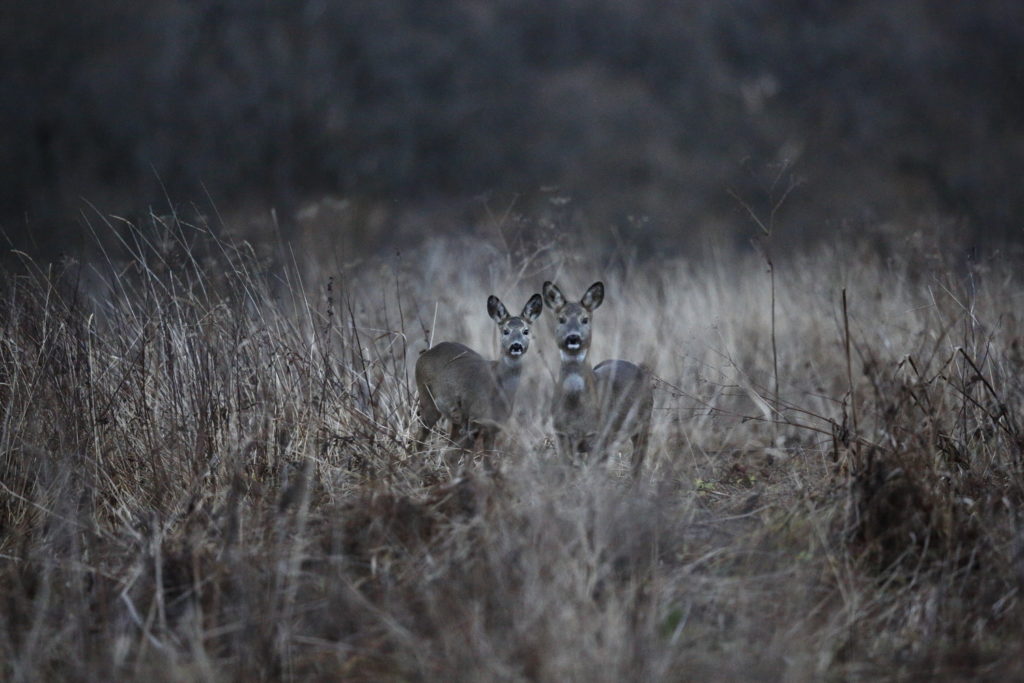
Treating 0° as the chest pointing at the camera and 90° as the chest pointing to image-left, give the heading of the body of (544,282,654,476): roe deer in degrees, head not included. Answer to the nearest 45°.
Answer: approximately 45°

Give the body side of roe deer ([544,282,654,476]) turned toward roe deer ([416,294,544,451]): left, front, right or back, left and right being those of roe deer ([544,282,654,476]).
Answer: right
